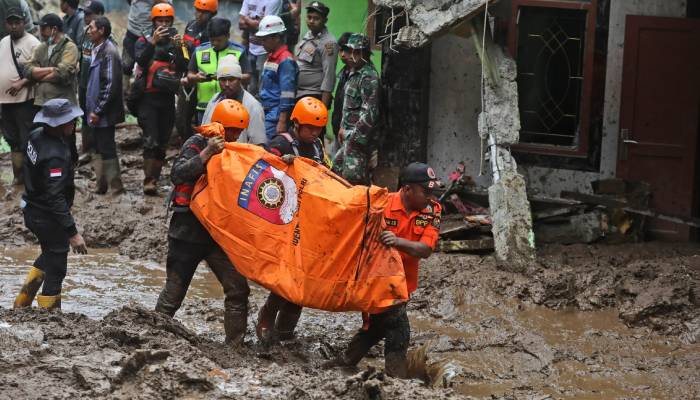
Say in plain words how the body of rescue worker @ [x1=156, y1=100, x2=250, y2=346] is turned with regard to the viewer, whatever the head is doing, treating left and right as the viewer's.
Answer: facing to the right of the viewer

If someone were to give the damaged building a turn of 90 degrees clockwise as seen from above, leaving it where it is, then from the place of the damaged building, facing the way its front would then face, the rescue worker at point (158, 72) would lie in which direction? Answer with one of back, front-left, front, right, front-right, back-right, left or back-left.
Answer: front

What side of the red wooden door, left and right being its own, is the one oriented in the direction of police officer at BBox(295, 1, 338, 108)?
right

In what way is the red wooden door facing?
toward the camera

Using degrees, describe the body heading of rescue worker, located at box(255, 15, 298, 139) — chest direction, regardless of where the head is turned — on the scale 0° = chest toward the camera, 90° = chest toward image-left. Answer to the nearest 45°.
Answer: approximately 45°

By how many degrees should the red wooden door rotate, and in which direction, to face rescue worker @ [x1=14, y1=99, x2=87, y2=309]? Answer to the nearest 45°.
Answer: approximately 45° to its right

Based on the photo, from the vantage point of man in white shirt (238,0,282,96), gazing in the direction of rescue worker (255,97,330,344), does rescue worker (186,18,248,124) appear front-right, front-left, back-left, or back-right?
front-right

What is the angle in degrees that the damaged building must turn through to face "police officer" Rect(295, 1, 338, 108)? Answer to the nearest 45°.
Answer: approximately 90° to its right

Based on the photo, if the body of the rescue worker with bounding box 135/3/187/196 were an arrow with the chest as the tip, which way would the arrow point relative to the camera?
toward the camera

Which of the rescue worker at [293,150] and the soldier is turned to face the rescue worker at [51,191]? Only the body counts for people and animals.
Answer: the soldier

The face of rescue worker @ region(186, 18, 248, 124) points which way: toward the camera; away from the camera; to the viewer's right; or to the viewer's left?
toward the camera

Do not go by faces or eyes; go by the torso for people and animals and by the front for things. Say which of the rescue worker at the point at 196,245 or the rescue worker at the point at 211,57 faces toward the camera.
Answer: the rescue worker at the point at 211,57
